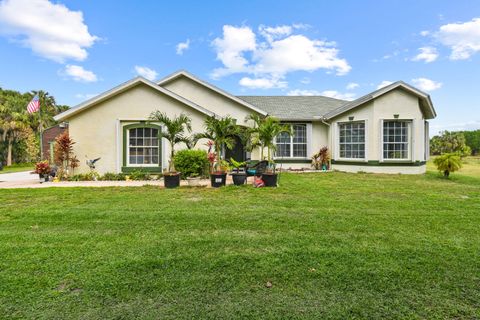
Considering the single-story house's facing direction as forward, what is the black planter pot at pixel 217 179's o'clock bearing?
The black planter pot is roughly at 1 o'clock from the single-story house.

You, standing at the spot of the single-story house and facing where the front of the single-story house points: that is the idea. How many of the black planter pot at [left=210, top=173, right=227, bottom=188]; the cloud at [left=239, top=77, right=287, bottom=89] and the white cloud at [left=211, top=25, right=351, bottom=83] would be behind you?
2

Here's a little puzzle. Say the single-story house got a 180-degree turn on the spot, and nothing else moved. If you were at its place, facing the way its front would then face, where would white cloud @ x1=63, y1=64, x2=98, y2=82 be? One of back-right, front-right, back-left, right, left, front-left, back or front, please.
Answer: front-left

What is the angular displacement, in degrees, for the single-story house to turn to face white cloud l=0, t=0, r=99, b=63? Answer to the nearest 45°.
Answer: approximately 90° to its right

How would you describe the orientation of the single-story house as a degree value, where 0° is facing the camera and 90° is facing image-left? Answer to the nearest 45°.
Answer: approximately 0°

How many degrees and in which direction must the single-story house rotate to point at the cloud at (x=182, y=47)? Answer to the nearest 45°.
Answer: approximately 135° to its right

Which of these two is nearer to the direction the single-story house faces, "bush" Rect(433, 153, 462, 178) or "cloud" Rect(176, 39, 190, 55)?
the bush

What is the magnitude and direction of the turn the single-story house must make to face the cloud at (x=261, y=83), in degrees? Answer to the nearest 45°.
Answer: approximately 180°

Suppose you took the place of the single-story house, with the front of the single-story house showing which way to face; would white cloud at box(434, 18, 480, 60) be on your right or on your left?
on your left

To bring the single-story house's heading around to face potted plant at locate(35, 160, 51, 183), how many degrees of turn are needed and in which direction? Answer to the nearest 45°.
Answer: approximately 90° to its right
